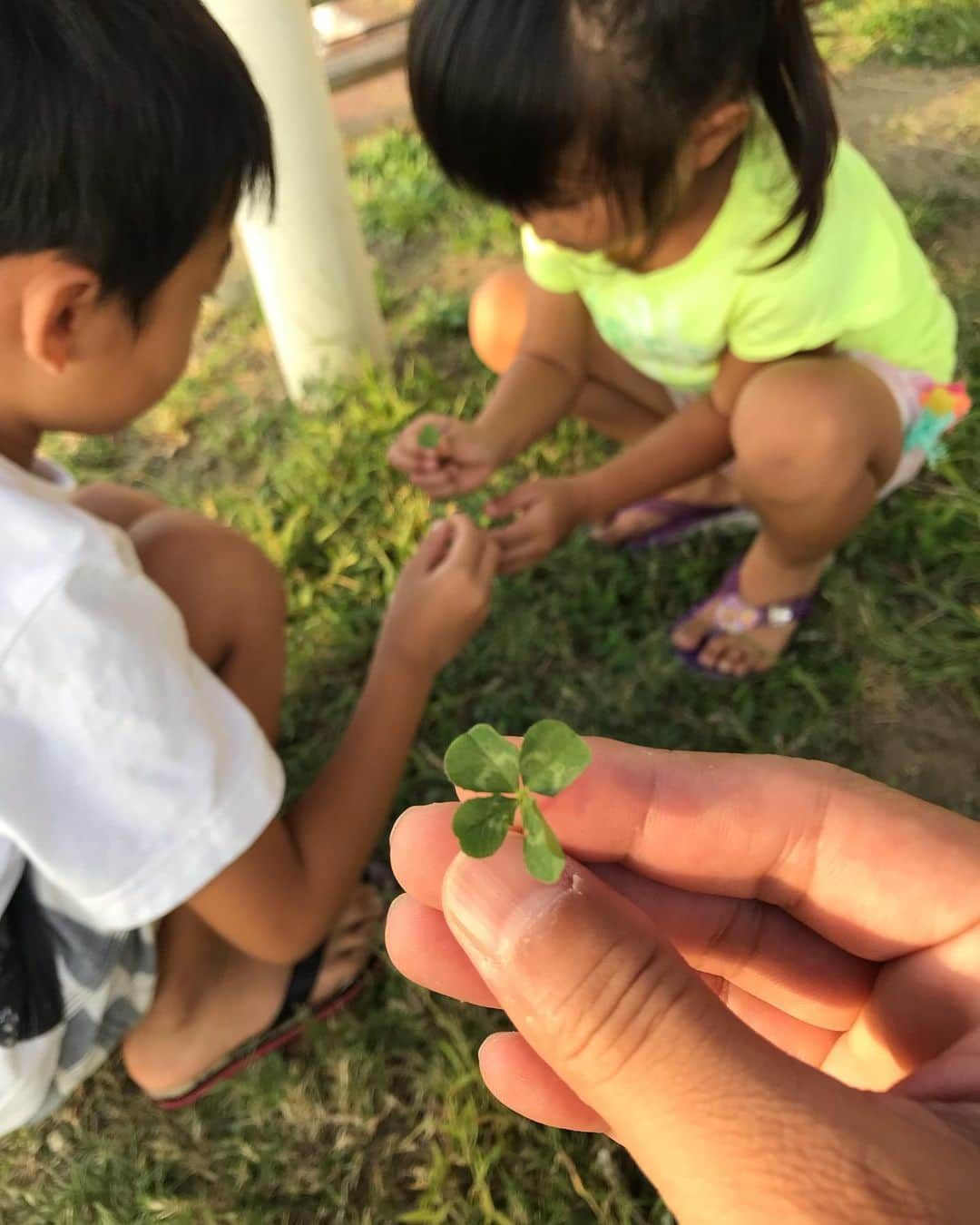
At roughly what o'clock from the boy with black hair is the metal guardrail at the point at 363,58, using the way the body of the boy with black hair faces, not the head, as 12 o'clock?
The metal guardrail is roughly at 11 o'clock from the boy with black hair.

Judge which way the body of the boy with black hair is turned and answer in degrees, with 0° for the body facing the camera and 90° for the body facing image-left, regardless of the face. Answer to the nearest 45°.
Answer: approximately 225°

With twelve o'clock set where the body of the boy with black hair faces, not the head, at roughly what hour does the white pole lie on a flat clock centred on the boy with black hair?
The white pole is roughly at 11 o'clock from the boy with black hair.

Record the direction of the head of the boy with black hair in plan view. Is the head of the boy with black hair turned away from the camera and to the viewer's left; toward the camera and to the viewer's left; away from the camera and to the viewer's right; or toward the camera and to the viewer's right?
away from the camera and to the viewer's right
